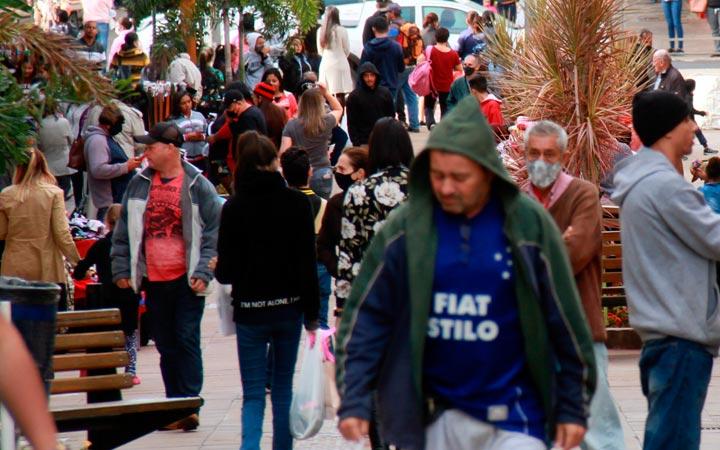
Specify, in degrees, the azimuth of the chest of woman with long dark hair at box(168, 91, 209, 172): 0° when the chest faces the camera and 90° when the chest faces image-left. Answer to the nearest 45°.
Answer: approximately 0°

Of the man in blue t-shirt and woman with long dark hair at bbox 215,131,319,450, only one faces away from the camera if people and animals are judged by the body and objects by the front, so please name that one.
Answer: the woman with long dark hair

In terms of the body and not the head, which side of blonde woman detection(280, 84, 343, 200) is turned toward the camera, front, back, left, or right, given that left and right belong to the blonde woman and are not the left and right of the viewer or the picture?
back

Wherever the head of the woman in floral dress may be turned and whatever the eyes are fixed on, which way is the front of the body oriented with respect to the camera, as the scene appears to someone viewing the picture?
away from the camera

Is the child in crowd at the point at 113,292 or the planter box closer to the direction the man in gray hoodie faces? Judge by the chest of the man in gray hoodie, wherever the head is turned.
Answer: the planter box

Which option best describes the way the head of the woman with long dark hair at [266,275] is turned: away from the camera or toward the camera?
away from the camera

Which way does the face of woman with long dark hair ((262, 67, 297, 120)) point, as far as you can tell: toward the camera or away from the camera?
toward the camera

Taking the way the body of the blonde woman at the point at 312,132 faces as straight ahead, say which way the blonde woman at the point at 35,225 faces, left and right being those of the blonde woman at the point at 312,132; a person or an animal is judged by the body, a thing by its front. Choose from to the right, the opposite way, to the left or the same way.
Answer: the same way

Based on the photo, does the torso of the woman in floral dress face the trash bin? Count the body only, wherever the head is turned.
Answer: no

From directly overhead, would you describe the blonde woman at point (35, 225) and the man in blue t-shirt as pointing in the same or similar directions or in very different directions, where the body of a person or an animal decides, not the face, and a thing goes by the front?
very different directions

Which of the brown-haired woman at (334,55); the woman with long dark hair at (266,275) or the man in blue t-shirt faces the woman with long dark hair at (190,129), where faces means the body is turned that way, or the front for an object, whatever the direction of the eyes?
the woman with long dark hair at (266,275)

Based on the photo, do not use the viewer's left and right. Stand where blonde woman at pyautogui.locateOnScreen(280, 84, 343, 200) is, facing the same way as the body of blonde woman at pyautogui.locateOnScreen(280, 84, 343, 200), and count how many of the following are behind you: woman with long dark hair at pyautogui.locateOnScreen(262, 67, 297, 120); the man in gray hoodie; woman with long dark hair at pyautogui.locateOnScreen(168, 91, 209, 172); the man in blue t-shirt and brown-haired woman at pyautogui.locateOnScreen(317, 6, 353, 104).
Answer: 2

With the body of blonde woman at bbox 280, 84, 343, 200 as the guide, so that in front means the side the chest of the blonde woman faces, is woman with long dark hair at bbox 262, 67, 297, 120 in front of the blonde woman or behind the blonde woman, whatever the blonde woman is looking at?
in front

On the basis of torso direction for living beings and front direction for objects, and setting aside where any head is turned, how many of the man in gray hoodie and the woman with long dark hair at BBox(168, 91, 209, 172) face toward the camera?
1

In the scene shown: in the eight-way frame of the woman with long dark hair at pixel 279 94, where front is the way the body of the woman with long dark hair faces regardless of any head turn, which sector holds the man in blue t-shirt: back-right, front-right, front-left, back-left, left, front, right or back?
front-left

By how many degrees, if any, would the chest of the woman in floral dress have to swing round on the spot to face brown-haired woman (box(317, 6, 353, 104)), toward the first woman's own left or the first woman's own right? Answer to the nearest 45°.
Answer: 0° — they already face them

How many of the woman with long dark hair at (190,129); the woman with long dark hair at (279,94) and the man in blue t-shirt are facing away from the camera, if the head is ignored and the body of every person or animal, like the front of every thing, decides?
0
